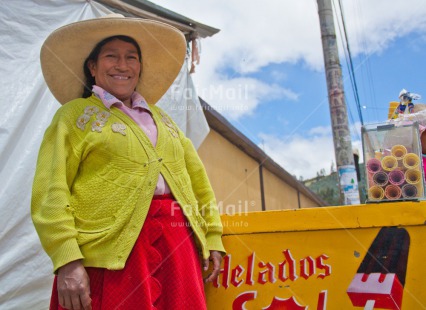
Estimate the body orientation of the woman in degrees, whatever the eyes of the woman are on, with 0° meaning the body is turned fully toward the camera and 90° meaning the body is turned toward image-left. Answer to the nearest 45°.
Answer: approximately 315°

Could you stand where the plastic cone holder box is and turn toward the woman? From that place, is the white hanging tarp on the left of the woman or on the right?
right

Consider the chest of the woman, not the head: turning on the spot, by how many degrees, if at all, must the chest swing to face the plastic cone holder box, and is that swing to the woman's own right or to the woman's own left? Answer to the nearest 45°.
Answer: approximately 45° to the woman's own left

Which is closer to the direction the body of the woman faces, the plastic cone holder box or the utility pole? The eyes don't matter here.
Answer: the plastic cone holder box

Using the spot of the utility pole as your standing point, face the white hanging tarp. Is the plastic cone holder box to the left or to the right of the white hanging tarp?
left

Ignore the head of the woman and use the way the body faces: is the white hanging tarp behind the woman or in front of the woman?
behind

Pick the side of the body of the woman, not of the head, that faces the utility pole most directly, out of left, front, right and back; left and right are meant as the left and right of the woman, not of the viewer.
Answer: left

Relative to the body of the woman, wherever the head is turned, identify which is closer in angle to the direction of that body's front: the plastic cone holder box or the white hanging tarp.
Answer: the plastic cone holder box
